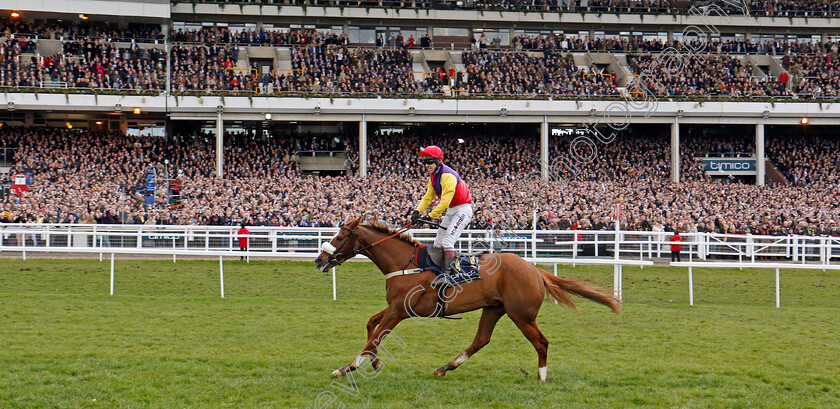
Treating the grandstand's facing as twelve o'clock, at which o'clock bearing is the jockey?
The jockey is roughly at 12 o'clock from the grandstand.

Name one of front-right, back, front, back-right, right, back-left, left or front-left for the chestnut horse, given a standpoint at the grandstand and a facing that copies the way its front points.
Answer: front

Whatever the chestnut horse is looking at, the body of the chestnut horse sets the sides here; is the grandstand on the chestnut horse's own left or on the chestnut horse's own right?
on the chestnut horse's own right

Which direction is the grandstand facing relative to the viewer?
toward the camera

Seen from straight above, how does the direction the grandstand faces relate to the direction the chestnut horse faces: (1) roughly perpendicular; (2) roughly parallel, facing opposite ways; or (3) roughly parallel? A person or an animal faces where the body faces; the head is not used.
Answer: roughly perpendicular

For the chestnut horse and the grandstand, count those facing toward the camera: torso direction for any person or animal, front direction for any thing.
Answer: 1

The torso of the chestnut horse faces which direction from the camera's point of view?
to the viewer's left
